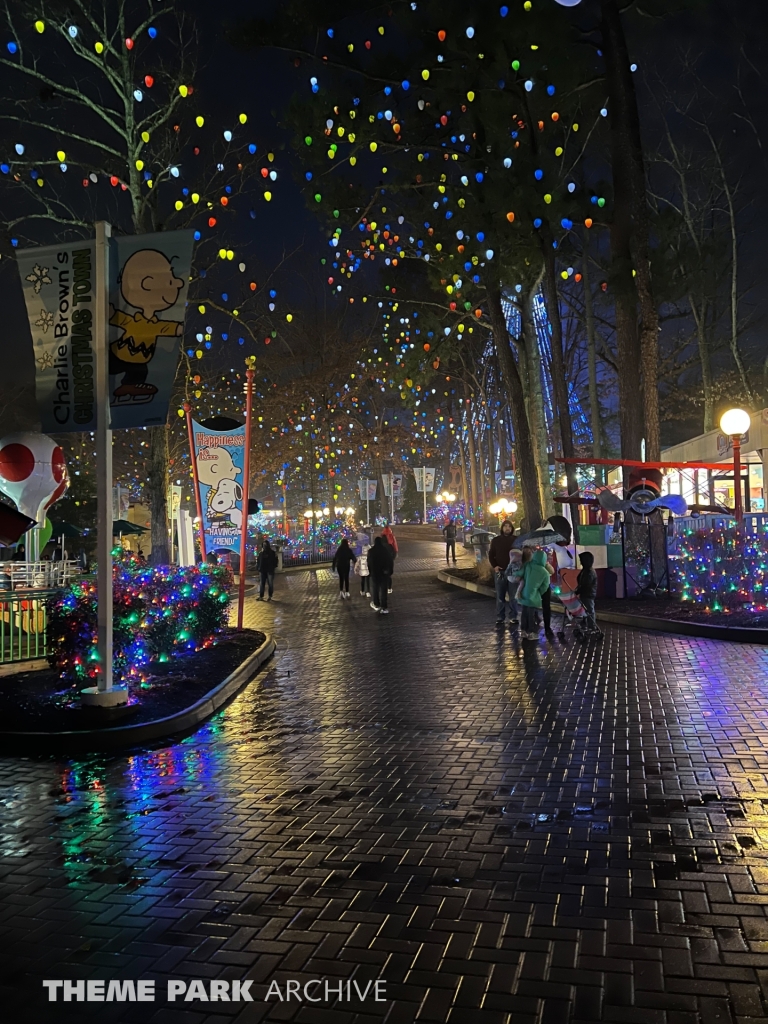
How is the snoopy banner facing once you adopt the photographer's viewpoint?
facing the viewer

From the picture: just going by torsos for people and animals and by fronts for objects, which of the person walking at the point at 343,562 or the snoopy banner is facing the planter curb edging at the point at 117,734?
the snoopy banner

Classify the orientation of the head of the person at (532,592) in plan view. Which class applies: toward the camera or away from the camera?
away from the camera

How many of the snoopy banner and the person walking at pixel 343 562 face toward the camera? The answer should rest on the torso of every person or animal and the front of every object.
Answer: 1

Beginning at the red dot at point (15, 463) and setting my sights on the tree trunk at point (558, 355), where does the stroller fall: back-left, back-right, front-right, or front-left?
front-right

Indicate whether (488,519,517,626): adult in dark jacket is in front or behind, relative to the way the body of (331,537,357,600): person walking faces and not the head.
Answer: behind

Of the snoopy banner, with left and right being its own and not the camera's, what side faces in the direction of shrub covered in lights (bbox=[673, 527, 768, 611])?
left

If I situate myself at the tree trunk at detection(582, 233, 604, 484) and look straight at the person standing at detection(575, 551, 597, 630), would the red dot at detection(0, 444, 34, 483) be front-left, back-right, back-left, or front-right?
front-right

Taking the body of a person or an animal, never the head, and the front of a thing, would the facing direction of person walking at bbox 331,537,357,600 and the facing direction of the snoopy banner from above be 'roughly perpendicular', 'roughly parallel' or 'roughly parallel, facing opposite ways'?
roughly parallel, facing opposite ways

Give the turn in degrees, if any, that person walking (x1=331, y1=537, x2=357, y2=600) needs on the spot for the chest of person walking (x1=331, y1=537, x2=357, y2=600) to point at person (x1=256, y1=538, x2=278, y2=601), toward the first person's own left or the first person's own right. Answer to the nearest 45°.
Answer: approximately 45° to the first person's own left

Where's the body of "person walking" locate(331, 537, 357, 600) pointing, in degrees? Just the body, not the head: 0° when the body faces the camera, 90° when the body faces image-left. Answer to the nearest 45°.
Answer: approximately 180°

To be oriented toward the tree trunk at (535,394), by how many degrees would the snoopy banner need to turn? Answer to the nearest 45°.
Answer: approximately 135° to its left

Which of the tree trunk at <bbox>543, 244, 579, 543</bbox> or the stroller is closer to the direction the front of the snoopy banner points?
the stroller
